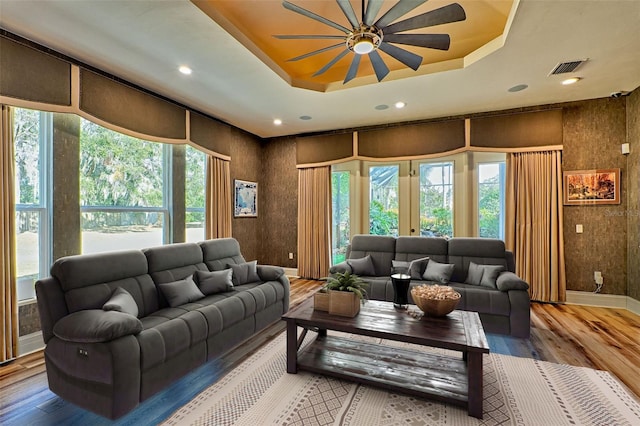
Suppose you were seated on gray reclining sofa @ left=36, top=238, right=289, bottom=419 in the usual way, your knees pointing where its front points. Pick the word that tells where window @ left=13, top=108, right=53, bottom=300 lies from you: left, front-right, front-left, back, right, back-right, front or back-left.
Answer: back

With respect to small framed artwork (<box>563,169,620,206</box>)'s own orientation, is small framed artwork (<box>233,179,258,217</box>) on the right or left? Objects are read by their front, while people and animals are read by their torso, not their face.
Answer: on its right

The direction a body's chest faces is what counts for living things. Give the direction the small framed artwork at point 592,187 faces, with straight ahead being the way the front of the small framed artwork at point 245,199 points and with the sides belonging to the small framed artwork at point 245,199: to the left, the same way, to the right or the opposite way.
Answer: to the right

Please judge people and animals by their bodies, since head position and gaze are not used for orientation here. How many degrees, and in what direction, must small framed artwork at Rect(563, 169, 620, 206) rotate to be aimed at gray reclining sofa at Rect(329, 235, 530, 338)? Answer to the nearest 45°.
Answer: approximately 45° to its right

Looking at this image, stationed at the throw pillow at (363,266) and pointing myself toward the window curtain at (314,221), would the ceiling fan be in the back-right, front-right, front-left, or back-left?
back-left

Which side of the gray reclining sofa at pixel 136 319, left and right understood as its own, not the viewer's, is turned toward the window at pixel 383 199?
left

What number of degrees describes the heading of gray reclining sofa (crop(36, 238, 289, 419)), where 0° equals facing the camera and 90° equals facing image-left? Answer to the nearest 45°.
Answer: approximately 315°

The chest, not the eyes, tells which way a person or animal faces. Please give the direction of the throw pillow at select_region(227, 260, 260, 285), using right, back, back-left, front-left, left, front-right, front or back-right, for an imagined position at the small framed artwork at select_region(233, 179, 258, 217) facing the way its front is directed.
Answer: front-right

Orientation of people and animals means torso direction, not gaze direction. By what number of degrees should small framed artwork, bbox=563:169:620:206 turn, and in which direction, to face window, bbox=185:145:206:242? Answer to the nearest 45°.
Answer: approximately 45° to its right

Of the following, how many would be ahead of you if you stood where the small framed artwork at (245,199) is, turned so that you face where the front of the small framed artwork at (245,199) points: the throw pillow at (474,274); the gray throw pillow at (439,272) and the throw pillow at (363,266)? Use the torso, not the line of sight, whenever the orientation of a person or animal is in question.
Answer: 3

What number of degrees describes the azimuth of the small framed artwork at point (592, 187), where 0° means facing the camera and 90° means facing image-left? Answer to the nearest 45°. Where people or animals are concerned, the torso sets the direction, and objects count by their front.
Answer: approximately 0°

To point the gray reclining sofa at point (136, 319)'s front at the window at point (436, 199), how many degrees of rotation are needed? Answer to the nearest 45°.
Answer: approximately 45° to its left

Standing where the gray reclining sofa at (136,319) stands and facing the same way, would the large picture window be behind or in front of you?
behind

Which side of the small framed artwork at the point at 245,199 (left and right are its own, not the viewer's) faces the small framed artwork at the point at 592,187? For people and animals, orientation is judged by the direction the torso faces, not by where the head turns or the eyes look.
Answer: front

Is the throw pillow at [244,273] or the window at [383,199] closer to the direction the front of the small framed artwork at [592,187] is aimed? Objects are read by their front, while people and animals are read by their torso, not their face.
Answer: the throw pillow

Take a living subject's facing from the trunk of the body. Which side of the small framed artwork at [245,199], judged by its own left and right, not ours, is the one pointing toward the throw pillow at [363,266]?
front
